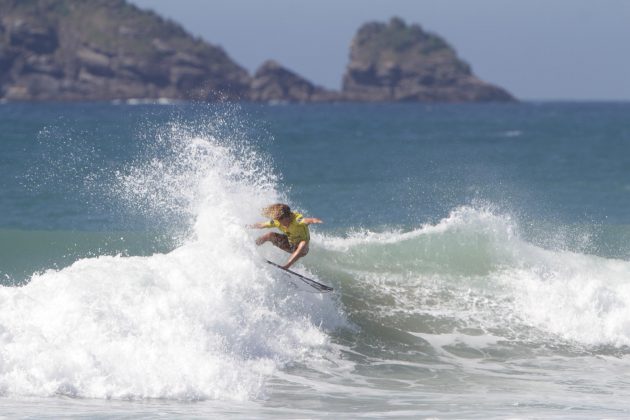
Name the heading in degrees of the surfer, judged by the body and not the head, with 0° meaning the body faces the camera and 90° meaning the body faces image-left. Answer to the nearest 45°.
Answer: approximately 45°
